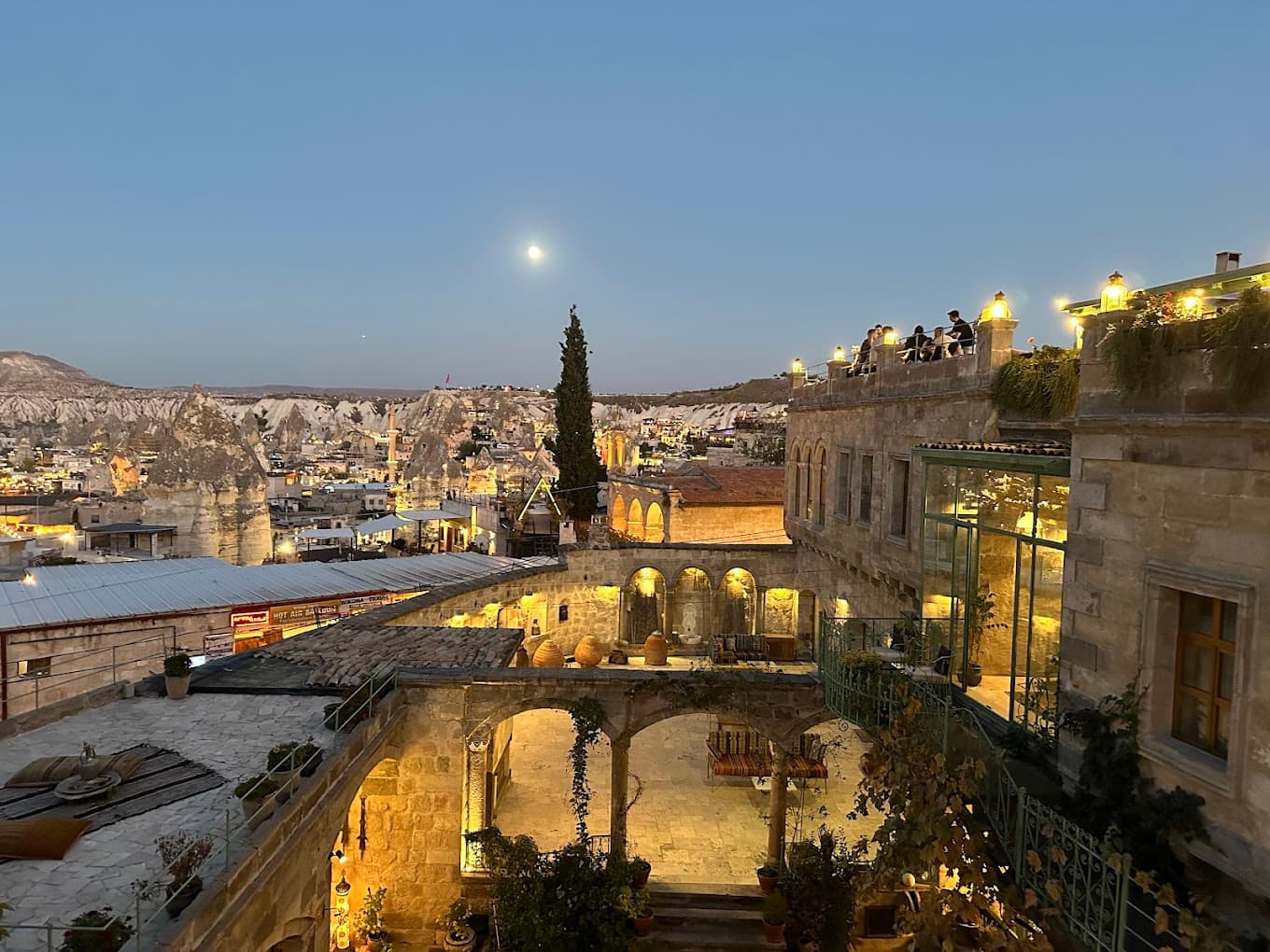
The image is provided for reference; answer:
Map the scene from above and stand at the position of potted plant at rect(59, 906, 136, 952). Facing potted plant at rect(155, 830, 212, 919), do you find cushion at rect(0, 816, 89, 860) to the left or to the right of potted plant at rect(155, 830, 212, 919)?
left

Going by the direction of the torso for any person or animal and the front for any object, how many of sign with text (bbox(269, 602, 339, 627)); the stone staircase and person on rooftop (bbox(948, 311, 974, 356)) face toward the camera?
2

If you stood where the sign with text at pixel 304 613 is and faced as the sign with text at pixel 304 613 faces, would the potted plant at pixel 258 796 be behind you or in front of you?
in front

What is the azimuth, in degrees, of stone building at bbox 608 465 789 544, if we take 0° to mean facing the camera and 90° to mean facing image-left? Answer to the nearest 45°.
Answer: approximately 45°

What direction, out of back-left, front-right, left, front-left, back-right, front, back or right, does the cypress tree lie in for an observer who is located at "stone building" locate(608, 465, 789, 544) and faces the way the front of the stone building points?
right

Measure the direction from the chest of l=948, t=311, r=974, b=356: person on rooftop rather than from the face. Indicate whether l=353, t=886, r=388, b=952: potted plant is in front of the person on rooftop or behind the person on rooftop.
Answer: in front

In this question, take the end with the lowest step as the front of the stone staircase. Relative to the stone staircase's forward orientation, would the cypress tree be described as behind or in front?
behind

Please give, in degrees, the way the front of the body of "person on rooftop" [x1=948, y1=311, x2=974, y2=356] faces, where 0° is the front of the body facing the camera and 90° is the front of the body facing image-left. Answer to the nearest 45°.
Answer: approximately 90°

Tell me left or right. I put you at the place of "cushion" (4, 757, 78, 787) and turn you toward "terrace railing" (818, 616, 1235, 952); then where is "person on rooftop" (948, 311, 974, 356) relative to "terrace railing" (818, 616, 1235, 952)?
left

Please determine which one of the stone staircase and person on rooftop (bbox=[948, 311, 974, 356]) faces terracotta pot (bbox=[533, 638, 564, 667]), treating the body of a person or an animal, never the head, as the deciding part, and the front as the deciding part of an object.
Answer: the person on rooftop

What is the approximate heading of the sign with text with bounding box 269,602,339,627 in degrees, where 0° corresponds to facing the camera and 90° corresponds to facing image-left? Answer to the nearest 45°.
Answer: approximately 0°

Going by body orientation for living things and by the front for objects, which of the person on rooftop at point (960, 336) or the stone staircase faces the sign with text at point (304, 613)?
the person on rooftop
